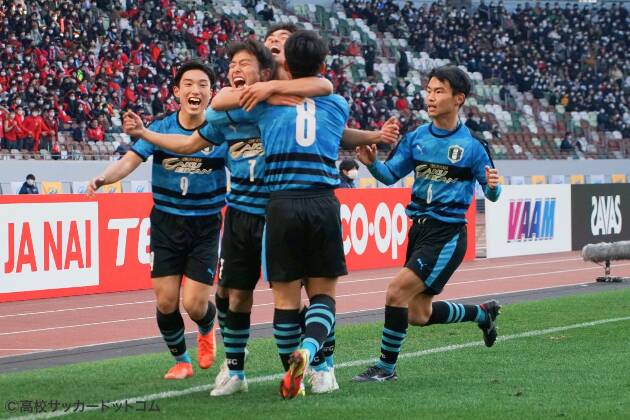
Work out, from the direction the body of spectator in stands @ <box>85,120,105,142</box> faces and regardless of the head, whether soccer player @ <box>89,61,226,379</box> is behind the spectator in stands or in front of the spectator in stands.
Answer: in front

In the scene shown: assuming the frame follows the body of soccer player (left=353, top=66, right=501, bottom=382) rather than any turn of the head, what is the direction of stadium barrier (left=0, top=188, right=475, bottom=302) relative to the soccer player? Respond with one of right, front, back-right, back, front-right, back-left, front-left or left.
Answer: right

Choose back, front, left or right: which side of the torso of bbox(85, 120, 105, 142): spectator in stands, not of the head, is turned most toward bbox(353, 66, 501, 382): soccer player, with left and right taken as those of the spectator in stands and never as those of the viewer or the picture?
front

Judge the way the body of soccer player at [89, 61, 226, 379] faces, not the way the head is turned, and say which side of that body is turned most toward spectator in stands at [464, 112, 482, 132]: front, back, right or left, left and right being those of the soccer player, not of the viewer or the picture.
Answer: back

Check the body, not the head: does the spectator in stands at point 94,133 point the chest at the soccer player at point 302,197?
yes

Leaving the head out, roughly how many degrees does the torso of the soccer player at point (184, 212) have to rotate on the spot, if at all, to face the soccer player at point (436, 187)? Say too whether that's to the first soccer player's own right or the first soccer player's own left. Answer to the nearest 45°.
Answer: approximately 90° to the first soccer player's own left

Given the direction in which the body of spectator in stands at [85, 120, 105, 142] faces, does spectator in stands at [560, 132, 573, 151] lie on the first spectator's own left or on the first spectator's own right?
on the first spectator's own left

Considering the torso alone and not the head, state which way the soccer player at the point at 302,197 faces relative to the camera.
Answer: away from the camera

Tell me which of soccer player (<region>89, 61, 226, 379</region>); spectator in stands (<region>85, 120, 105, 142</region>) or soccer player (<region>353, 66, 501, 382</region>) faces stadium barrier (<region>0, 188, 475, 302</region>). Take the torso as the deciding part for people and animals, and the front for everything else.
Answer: the spectator in stands
